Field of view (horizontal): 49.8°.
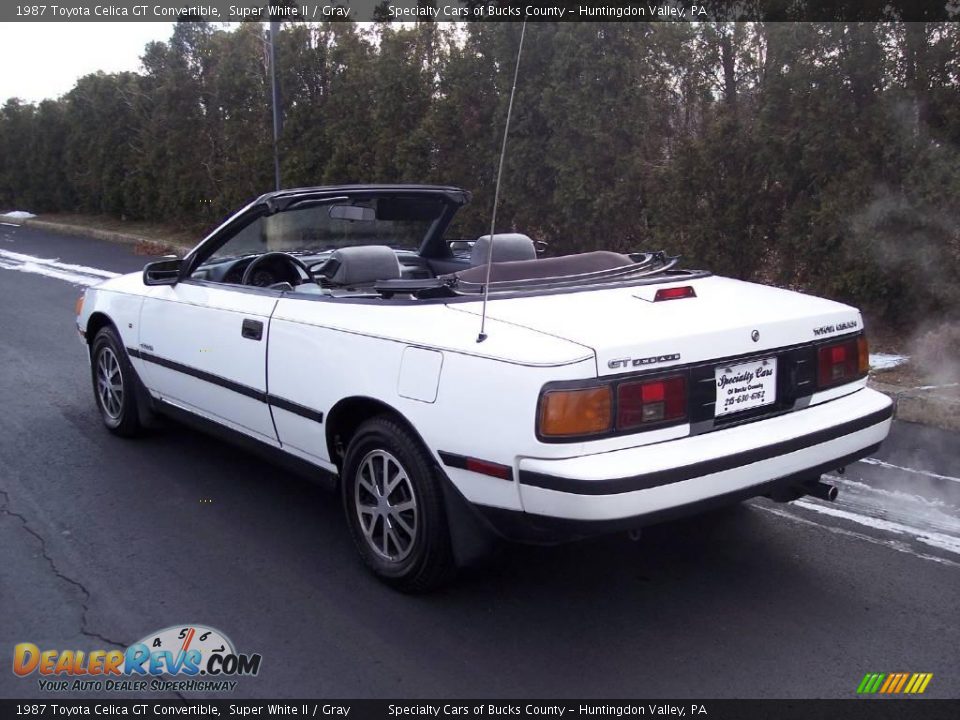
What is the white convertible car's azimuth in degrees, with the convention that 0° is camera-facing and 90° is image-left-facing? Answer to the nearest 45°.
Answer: approximately 135°
